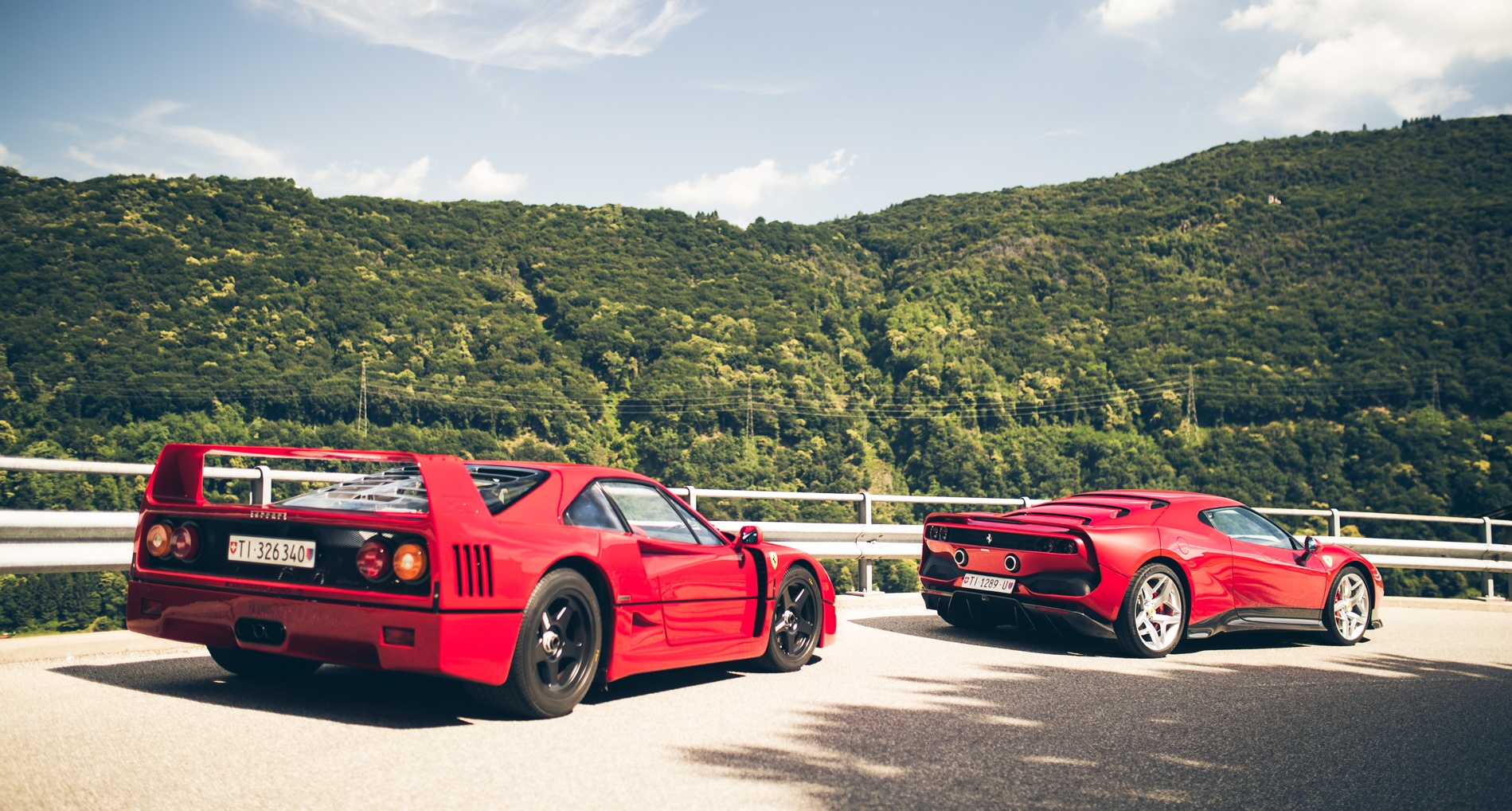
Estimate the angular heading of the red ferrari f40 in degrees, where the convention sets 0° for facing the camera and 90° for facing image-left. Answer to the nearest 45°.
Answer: approximately 225°

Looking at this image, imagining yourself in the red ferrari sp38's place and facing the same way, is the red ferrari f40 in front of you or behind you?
behind

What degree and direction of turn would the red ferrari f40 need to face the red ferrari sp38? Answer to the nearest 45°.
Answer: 0° — it already faces it

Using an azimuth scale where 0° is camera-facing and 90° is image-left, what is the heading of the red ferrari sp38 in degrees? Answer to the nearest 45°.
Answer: approximately 225°
